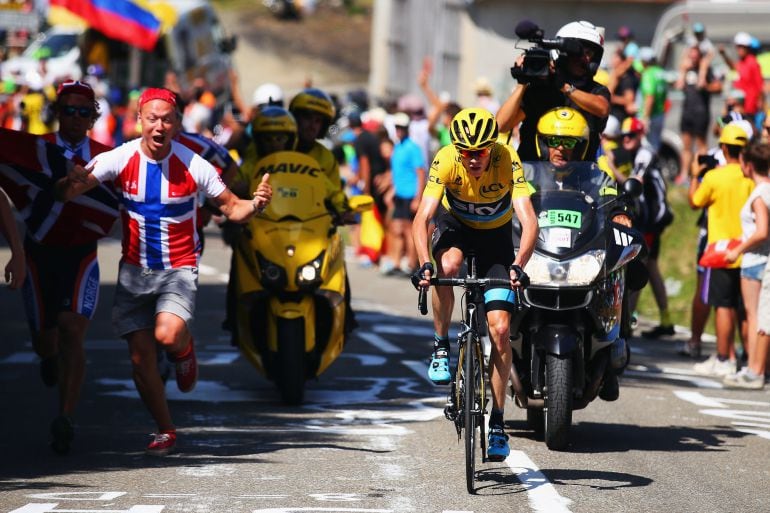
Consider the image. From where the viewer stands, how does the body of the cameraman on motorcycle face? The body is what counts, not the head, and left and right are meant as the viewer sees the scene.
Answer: facing the viewer and to the left of the viewer

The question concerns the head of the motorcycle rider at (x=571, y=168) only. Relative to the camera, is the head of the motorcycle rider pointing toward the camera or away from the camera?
toward the camera

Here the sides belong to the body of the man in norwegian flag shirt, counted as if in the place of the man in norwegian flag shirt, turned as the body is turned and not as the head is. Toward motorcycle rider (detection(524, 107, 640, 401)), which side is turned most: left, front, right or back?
left

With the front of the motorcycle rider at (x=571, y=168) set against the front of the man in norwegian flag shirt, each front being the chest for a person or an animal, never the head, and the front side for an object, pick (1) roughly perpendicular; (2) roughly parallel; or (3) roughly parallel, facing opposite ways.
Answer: roughly parallel

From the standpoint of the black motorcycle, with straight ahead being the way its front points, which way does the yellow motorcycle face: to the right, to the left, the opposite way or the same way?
the same way

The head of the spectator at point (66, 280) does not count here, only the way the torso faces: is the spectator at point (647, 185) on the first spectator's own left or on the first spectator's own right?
on the first spectator's own left

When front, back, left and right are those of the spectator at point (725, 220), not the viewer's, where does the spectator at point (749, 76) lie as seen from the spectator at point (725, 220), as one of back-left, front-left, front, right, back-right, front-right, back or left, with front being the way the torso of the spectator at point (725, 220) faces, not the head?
front-right

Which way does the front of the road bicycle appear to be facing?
toward the camera

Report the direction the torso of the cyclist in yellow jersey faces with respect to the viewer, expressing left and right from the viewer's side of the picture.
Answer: facing the viewer

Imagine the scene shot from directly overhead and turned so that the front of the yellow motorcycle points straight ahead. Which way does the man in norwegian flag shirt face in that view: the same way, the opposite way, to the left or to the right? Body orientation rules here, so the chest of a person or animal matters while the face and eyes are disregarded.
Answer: the same way

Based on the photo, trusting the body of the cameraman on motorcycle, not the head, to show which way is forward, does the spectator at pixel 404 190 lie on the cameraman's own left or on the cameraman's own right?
on the cameraman's own right

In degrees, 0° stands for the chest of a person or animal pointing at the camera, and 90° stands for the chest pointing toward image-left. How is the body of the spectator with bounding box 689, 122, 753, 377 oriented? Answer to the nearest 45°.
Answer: approximately 135°

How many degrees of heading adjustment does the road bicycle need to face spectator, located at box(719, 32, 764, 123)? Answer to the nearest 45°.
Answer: approximately 180°

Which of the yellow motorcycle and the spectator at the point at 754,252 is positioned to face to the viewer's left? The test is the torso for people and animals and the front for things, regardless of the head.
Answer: the spectator

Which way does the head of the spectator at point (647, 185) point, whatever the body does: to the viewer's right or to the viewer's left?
to the viewer's left

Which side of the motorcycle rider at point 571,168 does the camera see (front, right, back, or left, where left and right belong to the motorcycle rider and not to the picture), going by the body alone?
front
